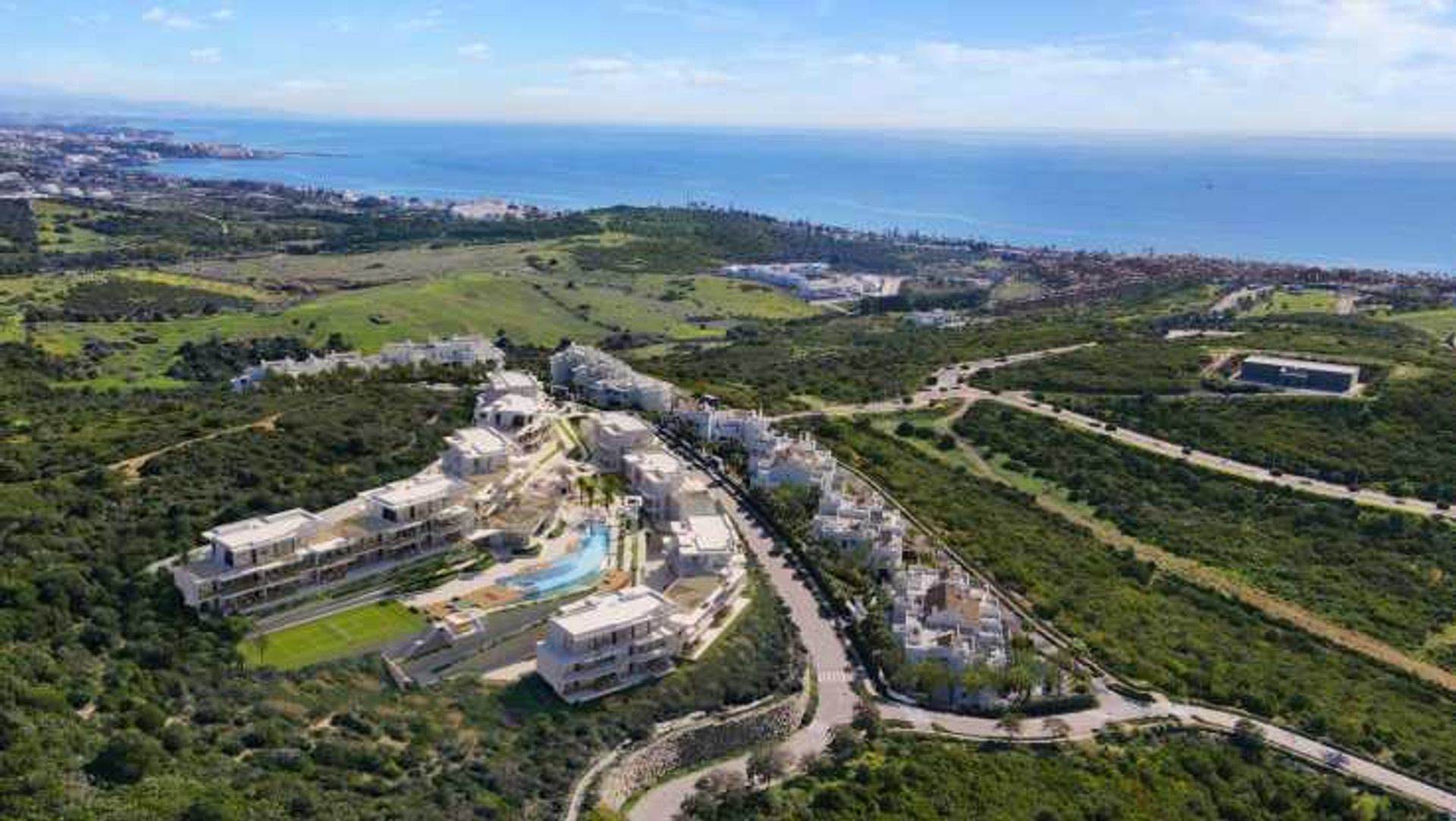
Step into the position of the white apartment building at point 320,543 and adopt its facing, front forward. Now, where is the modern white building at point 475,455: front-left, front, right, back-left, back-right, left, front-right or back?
left

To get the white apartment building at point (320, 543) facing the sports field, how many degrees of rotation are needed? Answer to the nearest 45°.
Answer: approximately 45° to its right

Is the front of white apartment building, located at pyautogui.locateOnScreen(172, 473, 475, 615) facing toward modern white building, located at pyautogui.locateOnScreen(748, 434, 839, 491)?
no

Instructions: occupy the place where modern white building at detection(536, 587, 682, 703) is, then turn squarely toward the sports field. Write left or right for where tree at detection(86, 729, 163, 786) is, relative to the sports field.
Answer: left

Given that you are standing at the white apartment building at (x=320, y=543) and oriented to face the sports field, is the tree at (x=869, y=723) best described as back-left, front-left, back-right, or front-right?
front-left

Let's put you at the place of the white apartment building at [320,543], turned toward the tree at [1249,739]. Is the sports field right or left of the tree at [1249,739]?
right

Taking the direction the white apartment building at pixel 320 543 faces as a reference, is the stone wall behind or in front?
in front

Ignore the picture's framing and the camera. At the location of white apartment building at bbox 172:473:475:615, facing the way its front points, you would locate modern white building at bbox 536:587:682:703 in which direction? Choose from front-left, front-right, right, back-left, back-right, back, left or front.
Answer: front

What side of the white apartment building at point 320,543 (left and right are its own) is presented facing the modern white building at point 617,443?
left

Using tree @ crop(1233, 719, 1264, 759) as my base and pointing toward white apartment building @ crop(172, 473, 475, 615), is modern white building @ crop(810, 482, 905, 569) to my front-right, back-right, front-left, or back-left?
front-right

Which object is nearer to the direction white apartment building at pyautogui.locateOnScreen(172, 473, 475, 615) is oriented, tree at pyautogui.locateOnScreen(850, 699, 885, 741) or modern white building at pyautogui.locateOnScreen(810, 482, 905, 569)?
the tree

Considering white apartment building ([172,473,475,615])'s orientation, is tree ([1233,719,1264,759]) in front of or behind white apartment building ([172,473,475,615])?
in front

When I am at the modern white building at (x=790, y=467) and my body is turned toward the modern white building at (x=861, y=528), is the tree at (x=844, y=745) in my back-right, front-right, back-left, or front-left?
front-right

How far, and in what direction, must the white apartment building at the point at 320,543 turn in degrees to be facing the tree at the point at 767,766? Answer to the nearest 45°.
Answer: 0° — it already faces it

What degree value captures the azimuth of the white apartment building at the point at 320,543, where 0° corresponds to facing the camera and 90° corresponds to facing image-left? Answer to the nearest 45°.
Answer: approximately 315°
